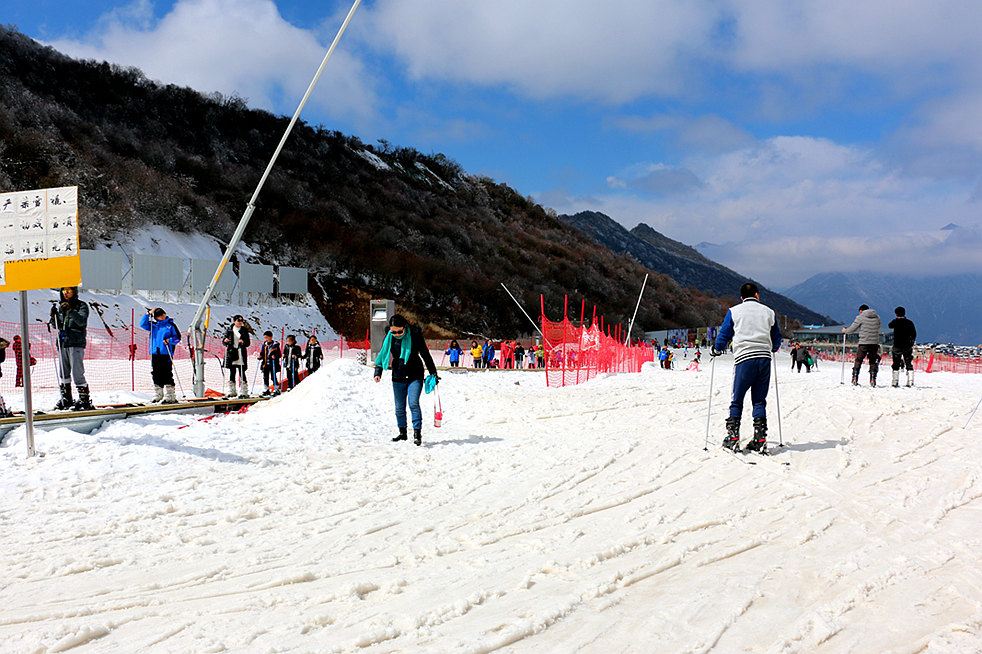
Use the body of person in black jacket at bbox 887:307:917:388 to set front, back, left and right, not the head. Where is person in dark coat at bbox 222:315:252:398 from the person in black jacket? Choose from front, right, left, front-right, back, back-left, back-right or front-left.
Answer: back-left

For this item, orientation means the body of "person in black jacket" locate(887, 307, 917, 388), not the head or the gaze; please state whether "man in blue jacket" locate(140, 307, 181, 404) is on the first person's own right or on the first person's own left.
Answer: on the first person's own left

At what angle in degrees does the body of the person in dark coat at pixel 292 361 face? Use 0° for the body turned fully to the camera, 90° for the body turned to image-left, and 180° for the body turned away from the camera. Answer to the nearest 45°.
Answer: approximately 45°

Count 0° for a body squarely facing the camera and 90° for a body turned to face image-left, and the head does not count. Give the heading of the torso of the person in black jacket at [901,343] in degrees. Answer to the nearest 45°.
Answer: approximately 180°

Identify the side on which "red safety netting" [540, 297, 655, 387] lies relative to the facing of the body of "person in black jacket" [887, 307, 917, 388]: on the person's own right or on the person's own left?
on the person's own left

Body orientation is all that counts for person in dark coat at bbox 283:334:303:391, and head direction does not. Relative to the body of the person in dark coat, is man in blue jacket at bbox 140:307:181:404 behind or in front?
in front

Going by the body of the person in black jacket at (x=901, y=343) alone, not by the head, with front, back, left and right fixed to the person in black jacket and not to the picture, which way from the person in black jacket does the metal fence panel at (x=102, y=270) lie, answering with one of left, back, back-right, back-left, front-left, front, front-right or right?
left

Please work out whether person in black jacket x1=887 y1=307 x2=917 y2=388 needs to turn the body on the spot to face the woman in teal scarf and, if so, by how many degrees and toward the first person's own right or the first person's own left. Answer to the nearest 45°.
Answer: approximately 135° to the first person's own left

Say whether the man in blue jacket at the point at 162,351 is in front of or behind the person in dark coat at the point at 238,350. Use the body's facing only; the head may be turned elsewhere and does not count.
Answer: in front

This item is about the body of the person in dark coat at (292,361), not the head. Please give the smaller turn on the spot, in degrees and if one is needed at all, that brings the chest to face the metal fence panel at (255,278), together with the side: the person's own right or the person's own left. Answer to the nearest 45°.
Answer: approximately 135° to the person's own right

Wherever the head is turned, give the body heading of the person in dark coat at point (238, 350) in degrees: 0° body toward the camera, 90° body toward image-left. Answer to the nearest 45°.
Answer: approximately 0°

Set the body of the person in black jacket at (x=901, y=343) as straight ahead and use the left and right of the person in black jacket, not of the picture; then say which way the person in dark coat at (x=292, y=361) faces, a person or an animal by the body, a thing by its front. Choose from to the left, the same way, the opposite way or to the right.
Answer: the opposite way
